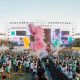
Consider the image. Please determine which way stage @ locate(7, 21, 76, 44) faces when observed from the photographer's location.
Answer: facing the viewer

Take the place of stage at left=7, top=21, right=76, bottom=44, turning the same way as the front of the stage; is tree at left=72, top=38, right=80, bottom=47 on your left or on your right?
on your left
